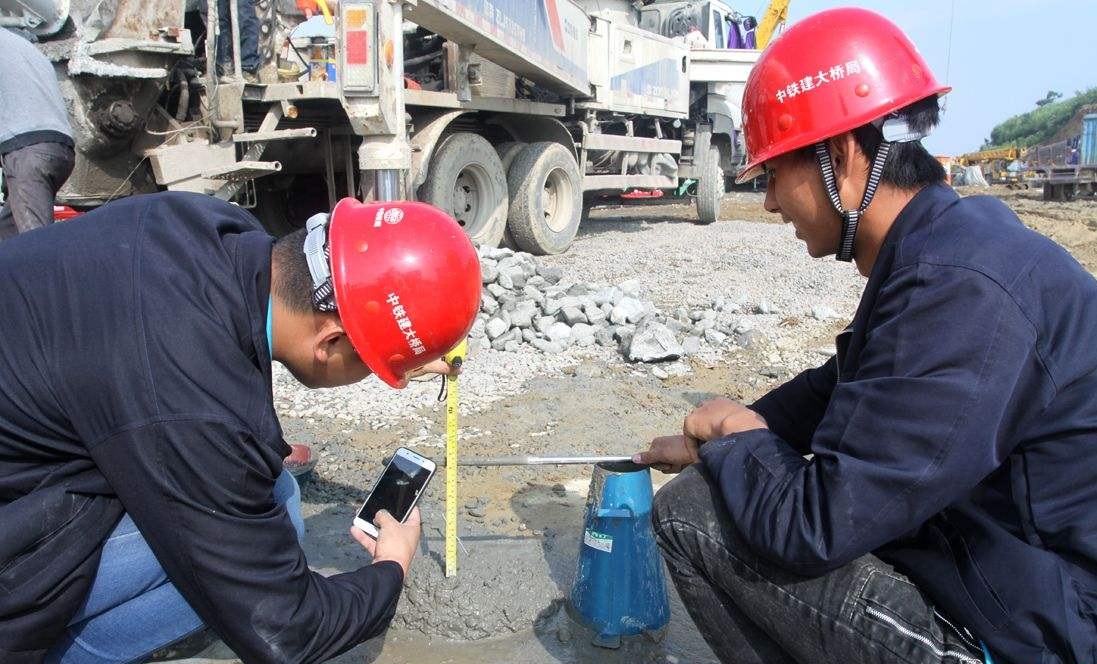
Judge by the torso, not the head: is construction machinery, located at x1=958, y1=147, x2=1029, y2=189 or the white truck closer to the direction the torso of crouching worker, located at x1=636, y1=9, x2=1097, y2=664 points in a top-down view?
the white truck

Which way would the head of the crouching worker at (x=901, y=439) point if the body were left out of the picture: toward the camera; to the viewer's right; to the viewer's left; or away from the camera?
to the viewer's left

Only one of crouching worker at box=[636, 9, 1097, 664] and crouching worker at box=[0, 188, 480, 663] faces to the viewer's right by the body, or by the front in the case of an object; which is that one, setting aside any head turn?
crouching worker at box=[0, 188, 480, 663]

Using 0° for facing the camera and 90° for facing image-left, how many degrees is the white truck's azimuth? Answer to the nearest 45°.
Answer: approximately 225°

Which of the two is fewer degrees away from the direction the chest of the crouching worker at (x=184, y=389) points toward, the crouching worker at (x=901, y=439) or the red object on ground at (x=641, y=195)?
the crouching worker

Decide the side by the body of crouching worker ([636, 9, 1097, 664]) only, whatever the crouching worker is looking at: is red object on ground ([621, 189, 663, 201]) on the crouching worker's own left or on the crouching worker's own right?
on the crouching worker's own right

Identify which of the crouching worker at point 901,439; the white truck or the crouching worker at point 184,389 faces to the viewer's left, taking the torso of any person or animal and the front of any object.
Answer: the crouching worker at point 901,439

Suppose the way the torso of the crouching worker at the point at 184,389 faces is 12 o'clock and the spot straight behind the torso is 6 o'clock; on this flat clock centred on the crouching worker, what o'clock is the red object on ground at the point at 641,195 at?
The red object on ground is roughly at 10 o'clock from the crouching worker.

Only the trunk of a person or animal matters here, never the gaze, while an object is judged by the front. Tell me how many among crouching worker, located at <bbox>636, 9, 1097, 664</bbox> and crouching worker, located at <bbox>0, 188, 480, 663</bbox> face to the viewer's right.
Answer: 1

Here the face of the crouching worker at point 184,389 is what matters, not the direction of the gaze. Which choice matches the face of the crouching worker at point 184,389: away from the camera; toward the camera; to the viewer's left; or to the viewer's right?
to the viewer's right

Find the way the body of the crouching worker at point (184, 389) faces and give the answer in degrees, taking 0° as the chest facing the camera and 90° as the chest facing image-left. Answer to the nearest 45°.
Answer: approximately 270°

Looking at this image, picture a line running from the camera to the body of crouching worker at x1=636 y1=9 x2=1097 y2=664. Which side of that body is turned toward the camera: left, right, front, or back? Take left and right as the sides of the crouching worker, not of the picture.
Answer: left

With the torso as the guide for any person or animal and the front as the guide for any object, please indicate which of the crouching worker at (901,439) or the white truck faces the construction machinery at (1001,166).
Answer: the white truck
